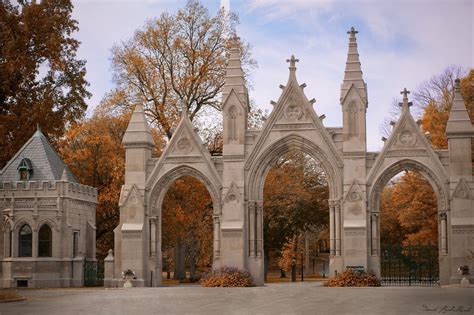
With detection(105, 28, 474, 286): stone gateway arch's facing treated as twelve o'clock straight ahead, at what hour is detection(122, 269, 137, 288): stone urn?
The stone urn is roughly at 3 o'clock from the stone gateway arch.

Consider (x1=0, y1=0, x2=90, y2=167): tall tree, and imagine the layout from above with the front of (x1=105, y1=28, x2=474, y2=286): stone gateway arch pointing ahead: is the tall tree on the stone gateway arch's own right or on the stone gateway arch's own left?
on the stone gateway arch's own right

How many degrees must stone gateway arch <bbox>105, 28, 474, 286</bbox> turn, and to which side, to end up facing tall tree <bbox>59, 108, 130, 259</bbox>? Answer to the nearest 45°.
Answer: approximately 135° to its right

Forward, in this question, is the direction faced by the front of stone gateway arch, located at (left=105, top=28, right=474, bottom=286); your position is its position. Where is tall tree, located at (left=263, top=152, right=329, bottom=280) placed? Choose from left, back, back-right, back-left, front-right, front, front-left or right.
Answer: back

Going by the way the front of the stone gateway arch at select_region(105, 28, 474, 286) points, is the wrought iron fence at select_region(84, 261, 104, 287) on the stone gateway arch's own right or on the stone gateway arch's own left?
on the stone gateway arch's own right

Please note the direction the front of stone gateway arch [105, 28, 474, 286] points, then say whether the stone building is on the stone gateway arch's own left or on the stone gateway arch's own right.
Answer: on the stone gateway arch's own right

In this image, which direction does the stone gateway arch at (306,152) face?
toward the camera

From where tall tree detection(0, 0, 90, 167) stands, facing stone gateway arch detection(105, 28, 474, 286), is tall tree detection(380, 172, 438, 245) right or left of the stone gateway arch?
left

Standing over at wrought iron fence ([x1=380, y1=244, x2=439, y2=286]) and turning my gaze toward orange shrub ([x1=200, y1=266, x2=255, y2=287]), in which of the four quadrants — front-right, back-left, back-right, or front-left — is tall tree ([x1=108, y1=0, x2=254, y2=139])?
front-right
